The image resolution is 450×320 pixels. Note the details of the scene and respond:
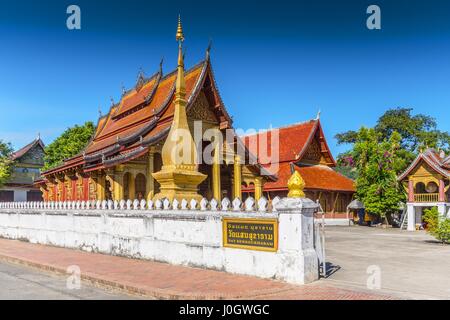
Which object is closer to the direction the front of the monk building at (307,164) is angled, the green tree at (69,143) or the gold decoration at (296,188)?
the gold decoration

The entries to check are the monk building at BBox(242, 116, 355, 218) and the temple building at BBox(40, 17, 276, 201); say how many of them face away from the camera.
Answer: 0

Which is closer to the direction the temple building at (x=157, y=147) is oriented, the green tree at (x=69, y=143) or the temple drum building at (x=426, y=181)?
the temple drum building

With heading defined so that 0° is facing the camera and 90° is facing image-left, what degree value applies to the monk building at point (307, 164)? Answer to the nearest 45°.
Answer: approximately 315°

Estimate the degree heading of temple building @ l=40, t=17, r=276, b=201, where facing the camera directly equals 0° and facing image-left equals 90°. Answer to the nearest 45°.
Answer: approximately 315°

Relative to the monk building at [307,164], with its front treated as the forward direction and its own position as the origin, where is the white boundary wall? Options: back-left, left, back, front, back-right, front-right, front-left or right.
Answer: front-right

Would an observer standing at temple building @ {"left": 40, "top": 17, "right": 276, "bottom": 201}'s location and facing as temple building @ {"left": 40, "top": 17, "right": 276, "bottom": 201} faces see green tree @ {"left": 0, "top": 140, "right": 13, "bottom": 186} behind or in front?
behind

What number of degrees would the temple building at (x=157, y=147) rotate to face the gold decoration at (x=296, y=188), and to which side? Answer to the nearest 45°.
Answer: approximately 45° to its right

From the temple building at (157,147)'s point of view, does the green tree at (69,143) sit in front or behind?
behind
